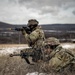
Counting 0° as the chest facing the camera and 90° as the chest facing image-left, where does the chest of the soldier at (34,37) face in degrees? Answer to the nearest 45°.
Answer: approximately 90°
